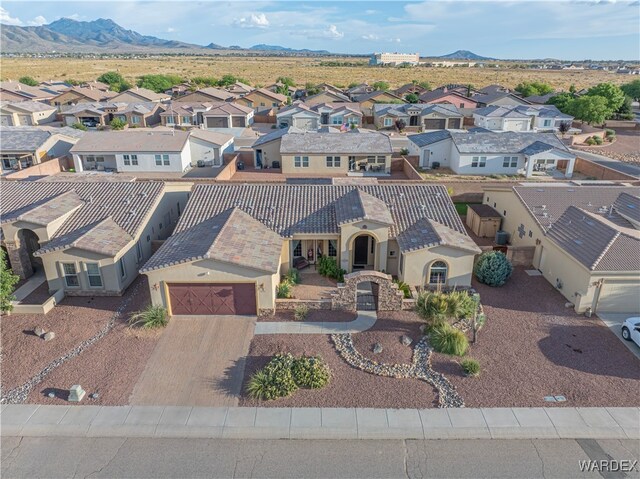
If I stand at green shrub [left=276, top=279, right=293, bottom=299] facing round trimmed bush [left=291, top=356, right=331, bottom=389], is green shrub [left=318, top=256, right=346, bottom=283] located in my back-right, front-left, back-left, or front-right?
back-left

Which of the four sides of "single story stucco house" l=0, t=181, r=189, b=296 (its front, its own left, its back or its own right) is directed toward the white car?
left

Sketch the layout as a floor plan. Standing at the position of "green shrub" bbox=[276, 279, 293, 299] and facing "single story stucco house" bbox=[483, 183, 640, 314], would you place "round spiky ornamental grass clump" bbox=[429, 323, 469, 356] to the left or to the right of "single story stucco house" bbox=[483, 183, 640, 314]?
right

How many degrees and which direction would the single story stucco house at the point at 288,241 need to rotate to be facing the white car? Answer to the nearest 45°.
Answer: approximately 45° to its left

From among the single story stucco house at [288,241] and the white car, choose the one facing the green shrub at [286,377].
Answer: the single story stucco house

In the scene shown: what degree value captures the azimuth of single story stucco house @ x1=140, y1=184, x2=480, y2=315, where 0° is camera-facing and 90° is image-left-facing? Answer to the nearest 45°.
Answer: approximately 0°

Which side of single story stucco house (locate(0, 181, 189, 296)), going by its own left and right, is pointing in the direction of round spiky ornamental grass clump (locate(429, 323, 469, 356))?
left

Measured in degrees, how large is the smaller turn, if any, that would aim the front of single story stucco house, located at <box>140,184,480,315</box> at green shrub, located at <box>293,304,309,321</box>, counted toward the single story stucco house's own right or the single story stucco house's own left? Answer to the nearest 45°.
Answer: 0° — it already faces it

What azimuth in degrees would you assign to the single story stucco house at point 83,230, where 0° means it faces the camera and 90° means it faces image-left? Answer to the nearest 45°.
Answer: approximately 45°

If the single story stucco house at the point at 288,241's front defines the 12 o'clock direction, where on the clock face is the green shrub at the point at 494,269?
The green shrub is roughly at 9 o'clock from the single story stucco house.
